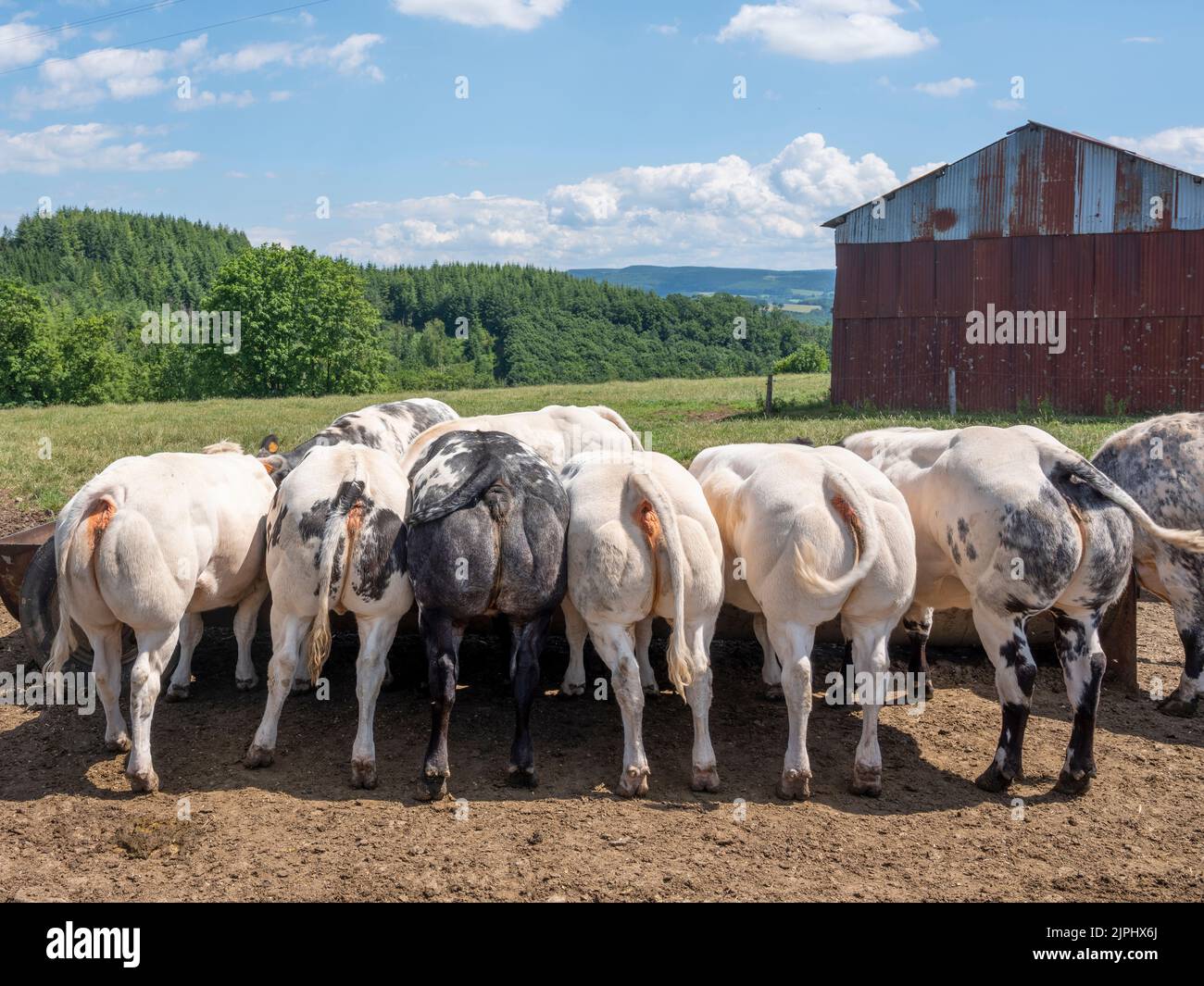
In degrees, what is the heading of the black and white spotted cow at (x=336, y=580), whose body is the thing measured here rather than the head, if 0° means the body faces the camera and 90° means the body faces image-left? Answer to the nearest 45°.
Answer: approximately 180°

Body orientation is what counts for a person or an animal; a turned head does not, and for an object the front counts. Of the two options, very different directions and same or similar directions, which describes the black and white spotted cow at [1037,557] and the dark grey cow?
same or similar directions

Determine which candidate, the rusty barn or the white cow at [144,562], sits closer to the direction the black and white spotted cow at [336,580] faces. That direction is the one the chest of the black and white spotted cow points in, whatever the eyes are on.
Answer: the rusty barn

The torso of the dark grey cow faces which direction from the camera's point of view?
away from the camera

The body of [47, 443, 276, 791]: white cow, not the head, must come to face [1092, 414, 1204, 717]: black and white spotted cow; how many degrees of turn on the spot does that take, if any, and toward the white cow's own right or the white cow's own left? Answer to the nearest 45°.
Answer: approximately 45° to the white cow's own right

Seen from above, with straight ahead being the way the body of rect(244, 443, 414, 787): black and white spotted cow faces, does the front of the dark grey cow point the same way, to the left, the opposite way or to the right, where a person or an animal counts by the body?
the same way

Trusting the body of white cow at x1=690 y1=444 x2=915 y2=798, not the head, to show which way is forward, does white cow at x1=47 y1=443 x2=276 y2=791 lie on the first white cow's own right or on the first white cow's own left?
on the first white cow's own left

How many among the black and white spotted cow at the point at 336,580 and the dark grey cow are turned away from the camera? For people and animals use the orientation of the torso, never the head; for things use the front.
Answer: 2

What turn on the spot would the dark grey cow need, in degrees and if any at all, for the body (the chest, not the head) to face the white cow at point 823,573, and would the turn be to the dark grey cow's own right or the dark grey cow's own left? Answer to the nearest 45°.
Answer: approximately 90° to the dark grey cow's own right

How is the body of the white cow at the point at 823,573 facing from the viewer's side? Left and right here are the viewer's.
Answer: facing away from the viewer and to the left of the viewer

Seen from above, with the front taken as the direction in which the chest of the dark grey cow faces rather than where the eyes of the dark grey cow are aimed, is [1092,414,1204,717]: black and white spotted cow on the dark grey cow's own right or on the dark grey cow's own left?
on the dark grey cow's own right
